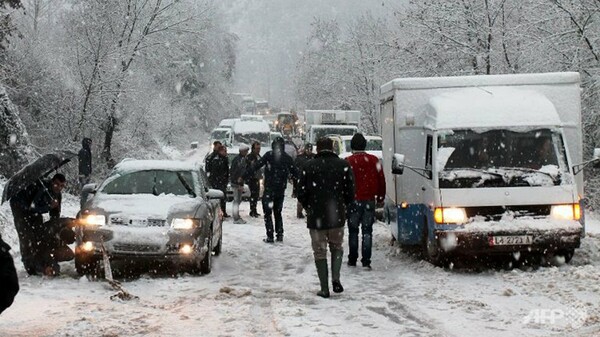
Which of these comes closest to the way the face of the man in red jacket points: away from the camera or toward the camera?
away from the camera

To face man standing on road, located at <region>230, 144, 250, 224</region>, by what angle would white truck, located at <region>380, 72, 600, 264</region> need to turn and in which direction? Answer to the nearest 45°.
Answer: approximately 135° to its right

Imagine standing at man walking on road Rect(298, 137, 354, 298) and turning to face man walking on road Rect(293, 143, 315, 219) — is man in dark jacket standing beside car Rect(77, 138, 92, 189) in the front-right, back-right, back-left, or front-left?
front-left

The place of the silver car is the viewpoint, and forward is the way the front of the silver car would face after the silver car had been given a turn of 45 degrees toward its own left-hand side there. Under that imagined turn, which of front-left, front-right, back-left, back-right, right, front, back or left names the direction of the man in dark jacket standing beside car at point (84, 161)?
back-left

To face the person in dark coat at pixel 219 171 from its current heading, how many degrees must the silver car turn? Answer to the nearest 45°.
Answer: approximately 180°

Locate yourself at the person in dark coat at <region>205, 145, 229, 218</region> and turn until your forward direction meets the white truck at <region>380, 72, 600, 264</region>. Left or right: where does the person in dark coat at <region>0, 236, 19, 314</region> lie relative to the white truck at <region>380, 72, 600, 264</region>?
right

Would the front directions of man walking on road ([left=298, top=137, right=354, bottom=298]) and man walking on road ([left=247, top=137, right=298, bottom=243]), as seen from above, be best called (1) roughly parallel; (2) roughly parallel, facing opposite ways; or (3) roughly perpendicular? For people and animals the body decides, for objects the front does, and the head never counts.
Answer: roughly parallel, facing opposite ways

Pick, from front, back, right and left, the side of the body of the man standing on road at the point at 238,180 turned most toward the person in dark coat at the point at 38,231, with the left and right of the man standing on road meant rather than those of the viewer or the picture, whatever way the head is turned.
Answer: right
